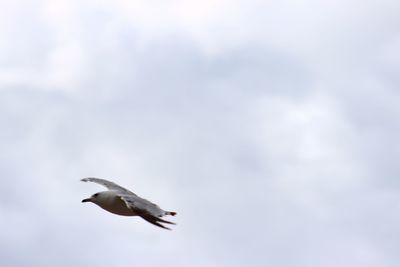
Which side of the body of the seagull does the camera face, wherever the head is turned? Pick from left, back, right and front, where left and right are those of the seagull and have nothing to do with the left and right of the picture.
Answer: left
